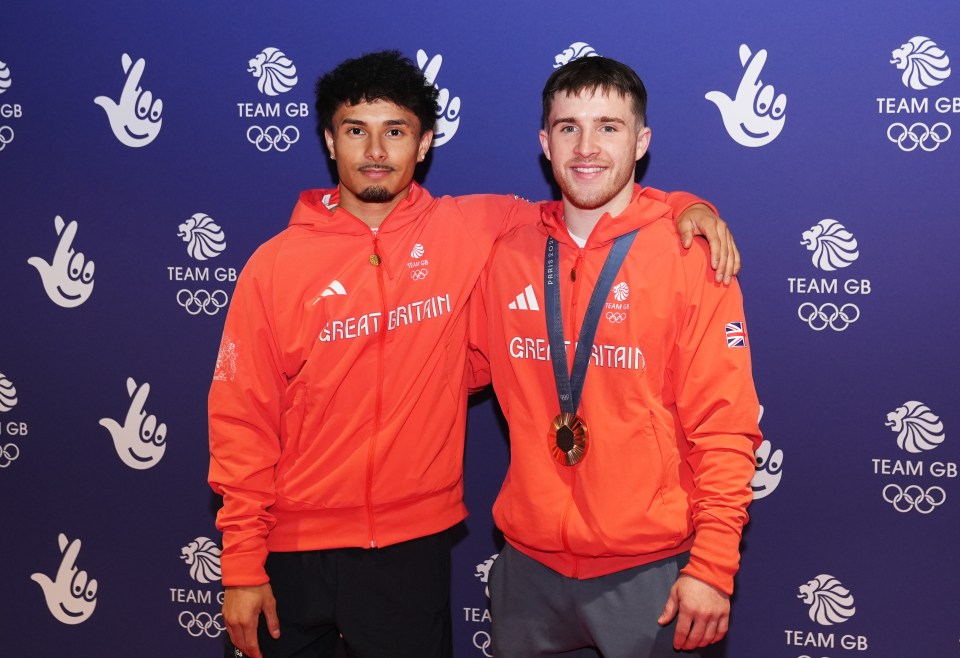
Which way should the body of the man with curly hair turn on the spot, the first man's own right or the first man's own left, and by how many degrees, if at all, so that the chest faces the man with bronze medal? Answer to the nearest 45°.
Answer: approximately 90° to the first man's own left

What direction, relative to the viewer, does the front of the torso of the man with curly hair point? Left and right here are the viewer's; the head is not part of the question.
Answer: facing the viewer
